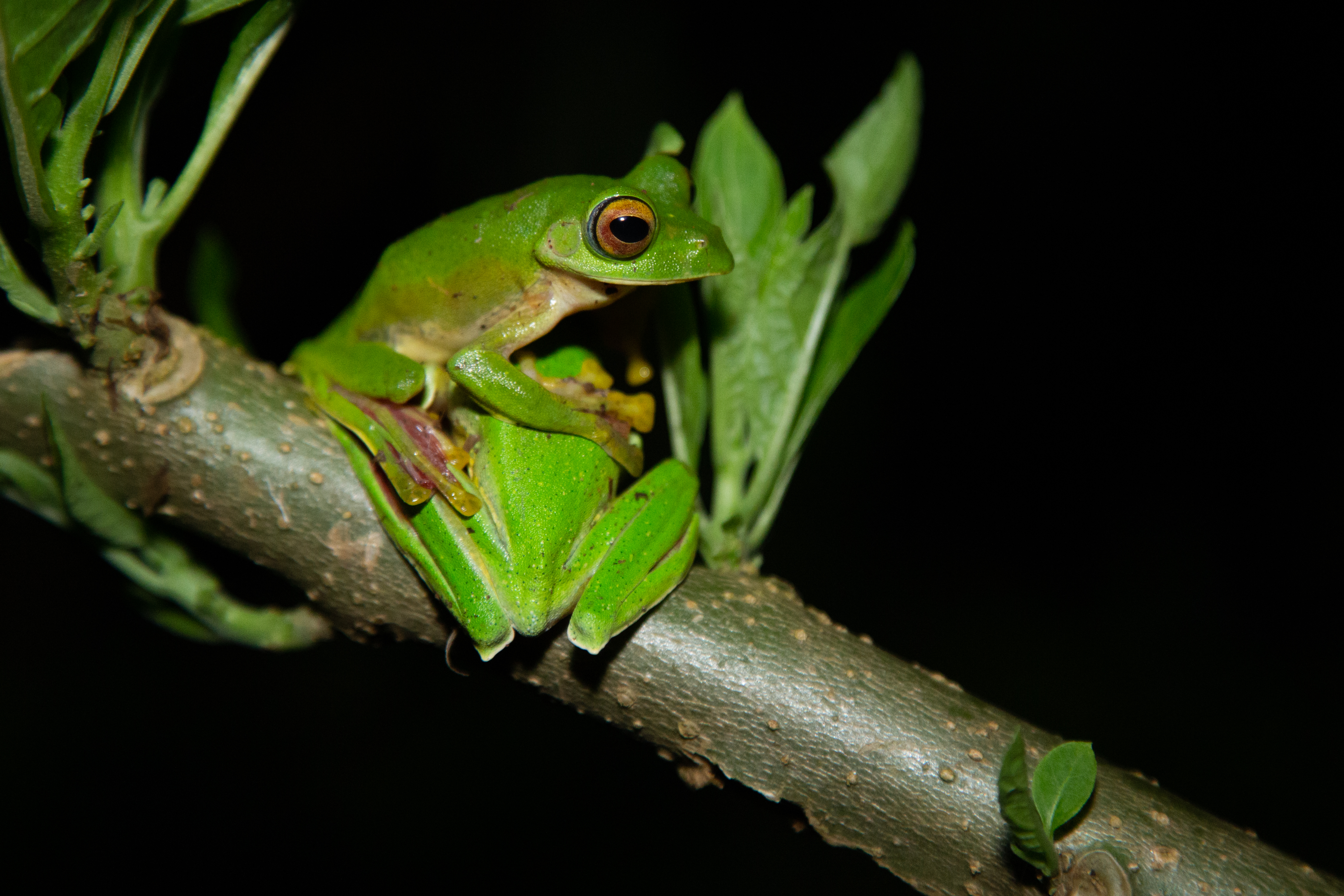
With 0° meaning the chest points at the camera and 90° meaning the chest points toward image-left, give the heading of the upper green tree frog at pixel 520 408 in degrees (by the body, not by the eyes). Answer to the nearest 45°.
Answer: approximately 270°
